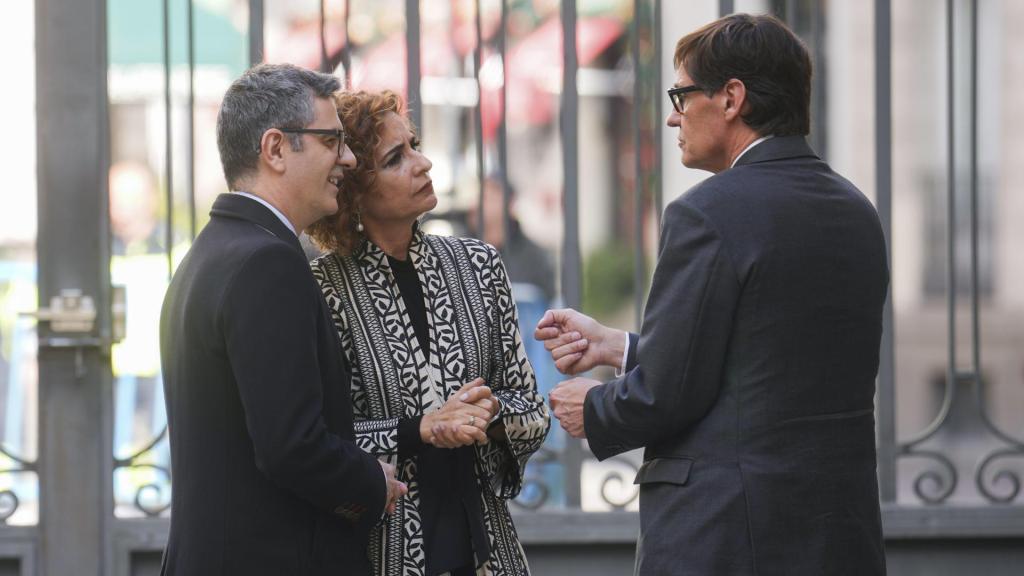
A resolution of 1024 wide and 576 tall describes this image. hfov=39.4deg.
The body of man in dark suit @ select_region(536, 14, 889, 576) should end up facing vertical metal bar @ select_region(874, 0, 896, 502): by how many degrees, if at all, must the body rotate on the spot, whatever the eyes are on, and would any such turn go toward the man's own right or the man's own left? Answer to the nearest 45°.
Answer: approximately 45° to the man's own right

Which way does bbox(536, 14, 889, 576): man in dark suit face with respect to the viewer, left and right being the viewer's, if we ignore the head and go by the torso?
facing away from the viewer and to the left of the viewer

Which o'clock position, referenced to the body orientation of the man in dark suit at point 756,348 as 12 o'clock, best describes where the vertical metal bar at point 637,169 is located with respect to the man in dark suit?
The vertical metal bar is roughly at 1 o'clock from the man in dark suit.

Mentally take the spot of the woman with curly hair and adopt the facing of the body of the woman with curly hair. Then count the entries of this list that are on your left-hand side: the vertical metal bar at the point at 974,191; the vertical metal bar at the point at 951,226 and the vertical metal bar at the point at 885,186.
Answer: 3

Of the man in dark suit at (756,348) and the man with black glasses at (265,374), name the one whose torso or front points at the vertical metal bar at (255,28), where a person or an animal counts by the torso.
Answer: the man in dark suit

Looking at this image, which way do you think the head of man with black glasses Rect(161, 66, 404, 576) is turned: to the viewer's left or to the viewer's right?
to the viewer's right

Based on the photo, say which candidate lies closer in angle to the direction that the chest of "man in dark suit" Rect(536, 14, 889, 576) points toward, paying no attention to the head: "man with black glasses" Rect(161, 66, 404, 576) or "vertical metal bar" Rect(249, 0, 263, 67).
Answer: the vertical metal bar

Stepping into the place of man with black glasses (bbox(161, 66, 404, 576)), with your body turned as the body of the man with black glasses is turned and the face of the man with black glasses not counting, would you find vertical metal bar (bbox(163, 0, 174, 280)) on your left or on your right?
on your left

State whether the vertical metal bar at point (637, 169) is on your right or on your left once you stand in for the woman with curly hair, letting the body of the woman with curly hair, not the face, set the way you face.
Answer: on your left

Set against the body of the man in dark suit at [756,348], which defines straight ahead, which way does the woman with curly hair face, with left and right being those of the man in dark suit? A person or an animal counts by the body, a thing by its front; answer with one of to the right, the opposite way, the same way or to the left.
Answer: the opposite way

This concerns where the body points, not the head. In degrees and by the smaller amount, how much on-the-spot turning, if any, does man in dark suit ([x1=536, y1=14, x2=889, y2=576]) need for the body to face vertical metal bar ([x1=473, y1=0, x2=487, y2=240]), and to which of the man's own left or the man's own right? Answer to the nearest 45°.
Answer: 0° — they already face it

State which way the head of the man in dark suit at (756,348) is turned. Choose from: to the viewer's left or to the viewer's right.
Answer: to the viewer's left

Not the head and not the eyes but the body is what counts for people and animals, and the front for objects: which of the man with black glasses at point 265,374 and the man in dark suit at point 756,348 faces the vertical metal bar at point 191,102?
the man in dark suit

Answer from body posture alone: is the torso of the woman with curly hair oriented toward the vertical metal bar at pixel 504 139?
no

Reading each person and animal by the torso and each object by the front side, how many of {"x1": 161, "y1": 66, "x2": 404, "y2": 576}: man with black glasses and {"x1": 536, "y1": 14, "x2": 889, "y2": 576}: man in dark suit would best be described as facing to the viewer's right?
1

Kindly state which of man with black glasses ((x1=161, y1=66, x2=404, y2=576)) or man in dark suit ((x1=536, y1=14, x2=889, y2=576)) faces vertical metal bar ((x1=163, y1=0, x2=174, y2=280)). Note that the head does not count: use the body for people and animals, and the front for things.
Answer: the man in dark suit

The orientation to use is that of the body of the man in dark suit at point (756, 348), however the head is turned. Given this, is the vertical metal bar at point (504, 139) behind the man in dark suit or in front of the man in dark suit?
in front

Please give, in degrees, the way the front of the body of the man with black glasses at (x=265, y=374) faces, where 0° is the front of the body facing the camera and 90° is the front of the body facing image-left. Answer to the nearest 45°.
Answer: approximately 270°
